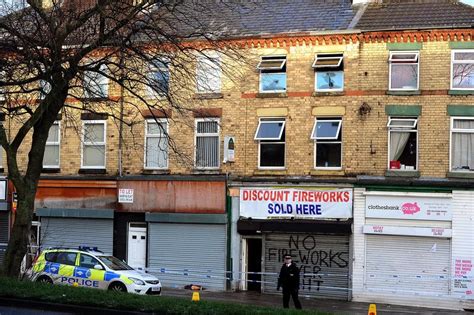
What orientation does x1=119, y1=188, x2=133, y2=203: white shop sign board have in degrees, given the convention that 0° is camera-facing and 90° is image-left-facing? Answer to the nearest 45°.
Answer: approximately 0°

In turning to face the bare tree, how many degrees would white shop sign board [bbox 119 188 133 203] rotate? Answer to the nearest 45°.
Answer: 0° — it already faces it

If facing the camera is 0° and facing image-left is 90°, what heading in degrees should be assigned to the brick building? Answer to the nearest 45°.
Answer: approximately 0°

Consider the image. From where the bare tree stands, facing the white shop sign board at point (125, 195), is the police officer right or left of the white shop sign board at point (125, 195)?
right

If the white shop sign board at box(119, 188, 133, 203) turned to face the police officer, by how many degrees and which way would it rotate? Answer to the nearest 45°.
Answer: approximately 45° to its left
